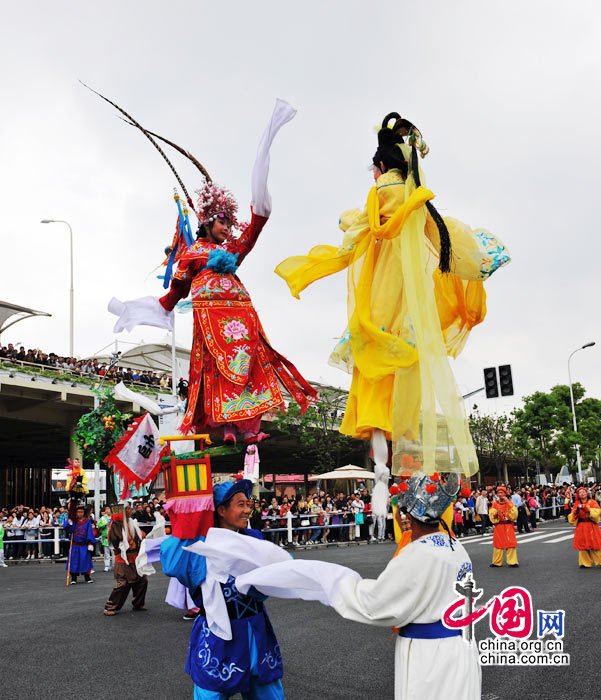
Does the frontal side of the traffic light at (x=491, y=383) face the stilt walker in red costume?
yes

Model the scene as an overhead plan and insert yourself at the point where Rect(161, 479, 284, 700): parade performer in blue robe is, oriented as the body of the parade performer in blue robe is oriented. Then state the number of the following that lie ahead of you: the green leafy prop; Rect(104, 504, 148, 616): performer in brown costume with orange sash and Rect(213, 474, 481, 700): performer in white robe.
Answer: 1

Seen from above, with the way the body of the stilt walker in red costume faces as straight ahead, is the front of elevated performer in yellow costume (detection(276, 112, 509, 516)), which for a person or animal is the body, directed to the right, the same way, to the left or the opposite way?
the opposite way

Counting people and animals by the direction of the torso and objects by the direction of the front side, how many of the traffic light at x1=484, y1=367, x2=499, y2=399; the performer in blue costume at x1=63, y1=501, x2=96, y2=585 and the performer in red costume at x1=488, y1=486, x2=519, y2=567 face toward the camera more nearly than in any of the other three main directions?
3

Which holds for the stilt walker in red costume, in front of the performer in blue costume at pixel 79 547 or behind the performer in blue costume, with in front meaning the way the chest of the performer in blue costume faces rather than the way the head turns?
in front

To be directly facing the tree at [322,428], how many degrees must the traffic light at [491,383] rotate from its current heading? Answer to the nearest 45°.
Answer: approximately 135° to its right

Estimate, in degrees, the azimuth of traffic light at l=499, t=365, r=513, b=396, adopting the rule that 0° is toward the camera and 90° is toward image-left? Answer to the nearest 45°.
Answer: approximately 0°

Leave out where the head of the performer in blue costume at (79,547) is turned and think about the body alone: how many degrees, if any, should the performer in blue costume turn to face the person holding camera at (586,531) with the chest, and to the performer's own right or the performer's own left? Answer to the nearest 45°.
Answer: approximately 90° to the performer's own left

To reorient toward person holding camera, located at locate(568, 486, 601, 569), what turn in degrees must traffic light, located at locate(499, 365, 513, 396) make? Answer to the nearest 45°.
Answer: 0° — it already faces them

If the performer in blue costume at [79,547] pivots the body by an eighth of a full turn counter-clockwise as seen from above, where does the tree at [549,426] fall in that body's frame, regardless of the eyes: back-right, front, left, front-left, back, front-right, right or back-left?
left

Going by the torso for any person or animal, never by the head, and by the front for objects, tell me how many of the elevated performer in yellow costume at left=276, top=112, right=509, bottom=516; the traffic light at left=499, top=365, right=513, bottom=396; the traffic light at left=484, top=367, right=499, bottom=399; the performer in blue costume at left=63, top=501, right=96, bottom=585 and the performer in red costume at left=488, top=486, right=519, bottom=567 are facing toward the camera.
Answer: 4

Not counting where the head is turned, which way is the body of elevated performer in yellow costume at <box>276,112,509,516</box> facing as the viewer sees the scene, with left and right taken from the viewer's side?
facing away from the viewer and to the left of the viewer

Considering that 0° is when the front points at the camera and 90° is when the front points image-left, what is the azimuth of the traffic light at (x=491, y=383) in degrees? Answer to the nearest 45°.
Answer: approximately 0°

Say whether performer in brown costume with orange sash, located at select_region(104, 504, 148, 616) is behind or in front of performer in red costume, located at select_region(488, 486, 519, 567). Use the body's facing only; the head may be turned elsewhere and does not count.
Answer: in front
